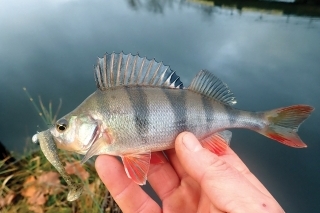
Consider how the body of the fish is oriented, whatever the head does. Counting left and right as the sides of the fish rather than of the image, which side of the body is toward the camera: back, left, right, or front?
left
